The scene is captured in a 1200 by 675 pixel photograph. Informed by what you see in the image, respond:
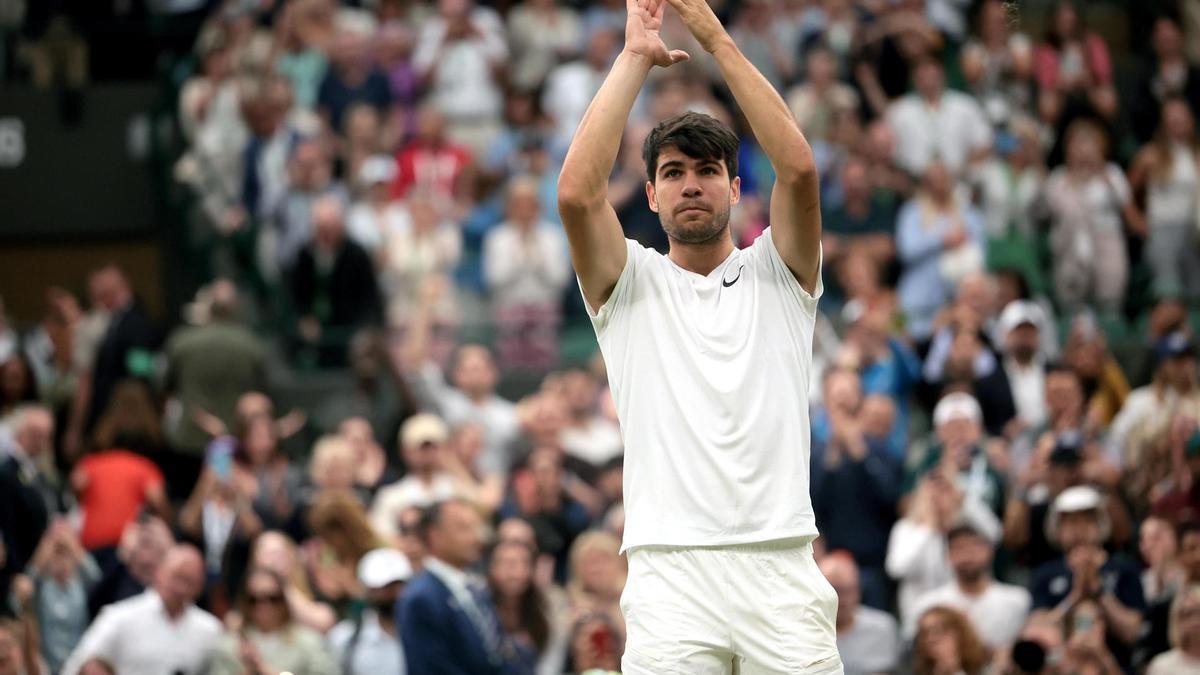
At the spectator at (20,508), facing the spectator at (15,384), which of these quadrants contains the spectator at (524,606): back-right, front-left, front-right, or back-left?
back-right

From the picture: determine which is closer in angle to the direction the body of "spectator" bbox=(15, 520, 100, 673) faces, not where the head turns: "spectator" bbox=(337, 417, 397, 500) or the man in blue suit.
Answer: the man in blue suit

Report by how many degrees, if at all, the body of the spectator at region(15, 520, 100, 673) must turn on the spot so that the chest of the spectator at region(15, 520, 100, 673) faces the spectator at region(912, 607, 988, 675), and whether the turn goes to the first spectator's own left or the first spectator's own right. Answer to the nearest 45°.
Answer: approximately 45° to the first spectator's own left

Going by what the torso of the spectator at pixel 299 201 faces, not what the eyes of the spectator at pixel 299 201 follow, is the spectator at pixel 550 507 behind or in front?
in front

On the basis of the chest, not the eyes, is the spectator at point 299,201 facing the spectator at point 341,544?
yes

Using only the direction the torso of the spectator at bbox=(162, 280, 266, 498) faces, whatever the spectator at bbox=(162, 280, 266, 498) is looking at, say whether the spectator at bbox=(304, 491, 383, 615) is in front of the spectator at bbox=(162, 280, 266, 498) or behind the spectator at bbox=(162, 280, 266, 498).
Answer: behind

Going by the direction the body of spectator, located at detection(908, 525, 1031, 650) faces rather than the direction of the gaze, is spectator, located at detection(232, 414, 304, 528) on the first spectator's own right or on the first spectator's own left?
on the first spectator's own right

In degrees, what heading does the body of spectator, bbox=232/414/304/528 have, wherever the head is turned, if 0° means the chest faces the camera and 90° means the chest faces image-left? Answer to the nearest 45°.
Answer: approximately 0°

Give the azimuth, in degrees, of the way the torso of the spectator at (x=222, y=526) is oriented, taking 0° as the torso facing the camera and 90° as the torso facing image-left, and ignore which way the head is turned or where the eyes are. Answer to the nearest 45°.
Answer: approximately 0°
